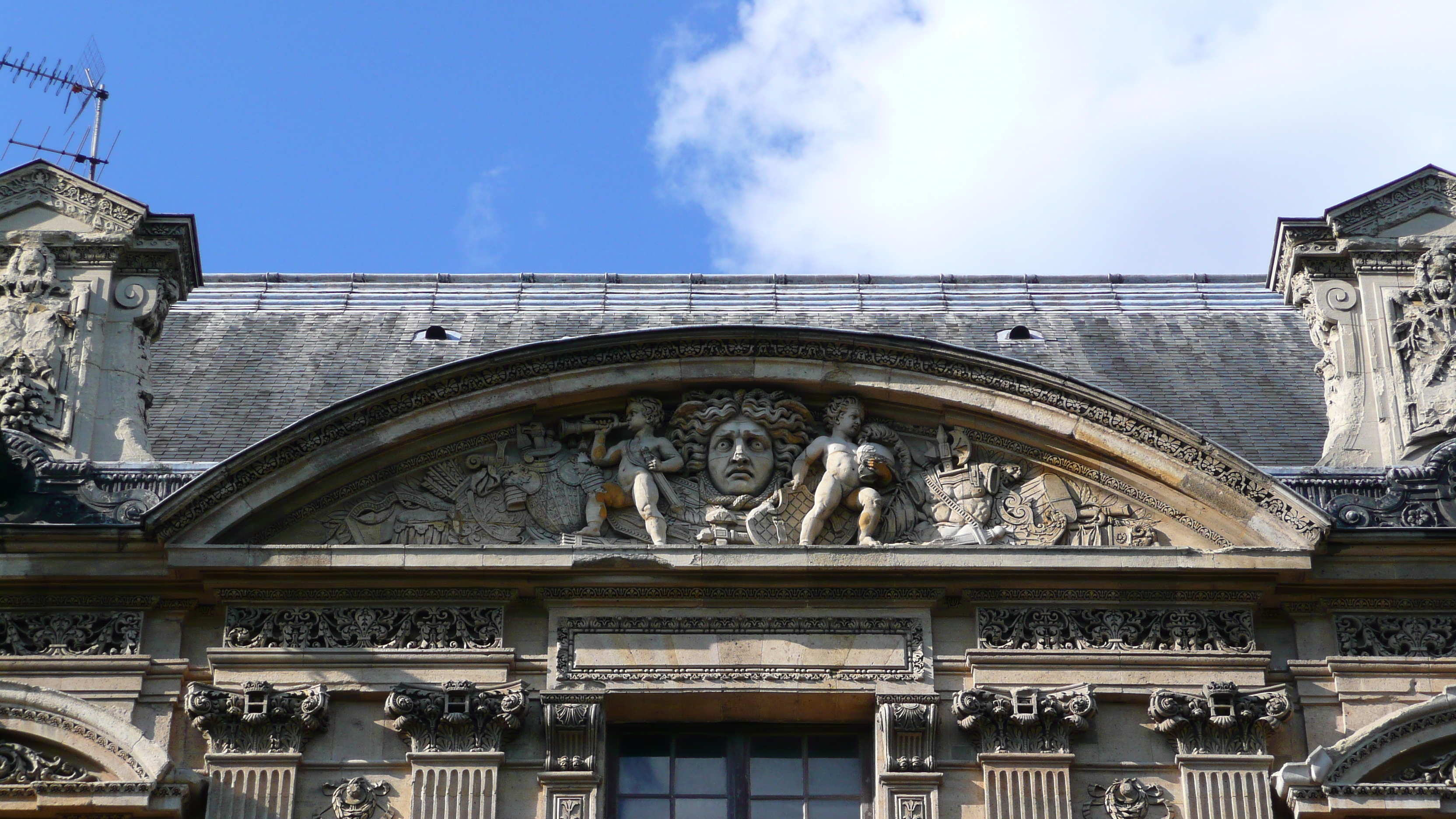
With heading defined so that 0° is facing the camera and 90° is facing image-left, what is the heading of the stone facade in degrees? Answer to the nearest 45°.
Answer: approximately 0°
